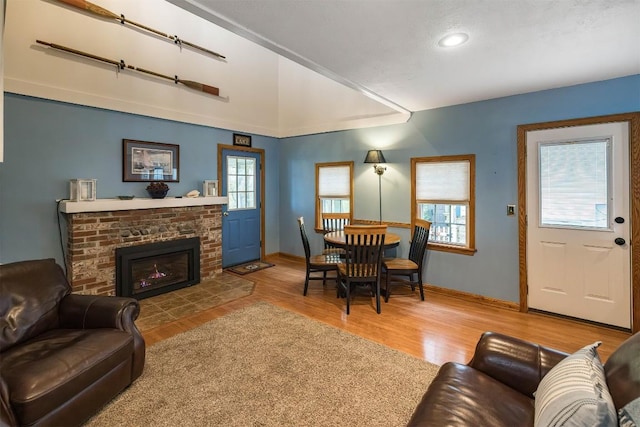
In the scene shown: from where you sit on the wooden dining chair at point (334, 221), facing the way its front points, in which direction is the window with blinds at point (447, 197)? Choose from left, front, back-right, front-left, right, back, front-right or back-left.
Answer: front-left

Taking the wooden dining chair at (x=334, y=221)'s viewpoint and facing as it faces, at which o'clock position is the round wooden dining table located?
The round wooden dining table is roughly at 12 o'clock from the wooden dining chair.

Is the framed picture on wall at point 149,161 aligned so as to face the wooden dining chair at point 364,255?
yes

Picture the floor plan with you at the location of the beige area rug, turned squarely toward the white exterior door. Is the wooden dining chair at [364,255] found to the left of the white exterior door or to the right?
left

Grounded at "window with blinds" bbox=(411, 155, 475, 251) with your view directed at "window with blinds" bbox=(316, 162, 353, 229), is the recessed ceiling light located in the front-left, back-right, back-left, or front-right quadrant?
back-left

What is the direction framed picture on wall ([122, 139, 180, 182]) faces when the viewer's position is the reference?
facing the viewer and to the right of the viewer

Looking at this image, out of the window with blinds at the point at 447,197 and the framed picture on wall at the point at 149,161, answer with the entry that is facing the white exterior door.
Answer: the framed picture on wall

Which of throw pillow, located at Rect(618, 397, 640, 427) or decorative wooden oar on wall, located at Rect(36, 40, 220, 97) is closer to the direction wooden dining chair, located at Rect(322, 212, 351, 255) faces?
the throw pillow

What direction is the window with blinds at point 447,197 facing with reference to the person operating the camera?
facing the viewer and to the left of the viewer
